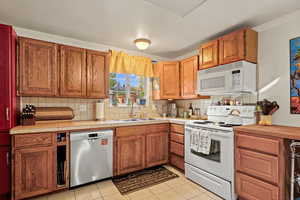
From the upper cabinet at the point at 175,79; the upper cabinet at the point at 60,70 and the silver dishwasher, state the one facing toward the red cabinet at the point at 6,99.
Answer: the upper cabinet at the point at 175,79

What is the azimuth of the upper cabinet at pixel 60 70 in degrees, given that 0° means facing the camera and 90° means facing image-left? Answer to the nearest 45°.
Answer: approximately 315°

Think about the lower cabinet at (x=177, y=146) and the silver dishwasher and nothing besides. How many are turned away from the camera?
0

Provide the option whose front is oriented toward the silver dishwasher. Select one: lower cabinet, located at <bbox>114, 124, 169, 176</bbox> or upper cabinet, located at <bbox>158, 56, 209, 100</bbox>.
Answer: the upper cabinet

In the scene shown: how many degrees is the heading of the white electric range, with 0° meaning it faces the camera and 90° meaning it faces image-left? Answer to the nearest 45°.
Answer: approximately 45°

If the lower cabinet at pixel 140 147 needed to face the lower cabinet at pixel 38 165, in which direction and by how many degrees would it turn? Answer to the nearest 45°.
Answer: approximately 90° to its right

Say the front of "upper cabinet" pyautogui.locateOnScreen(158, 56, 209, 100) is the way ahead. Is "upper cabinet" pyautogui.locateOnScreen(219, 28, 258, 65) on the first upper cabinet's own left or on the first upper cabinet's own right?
on the first upper cabinet's own left

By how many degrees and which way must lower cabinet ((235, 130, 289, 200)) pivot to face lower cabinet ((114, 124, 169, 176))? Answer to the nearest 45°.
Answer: approximately 45° to its right
